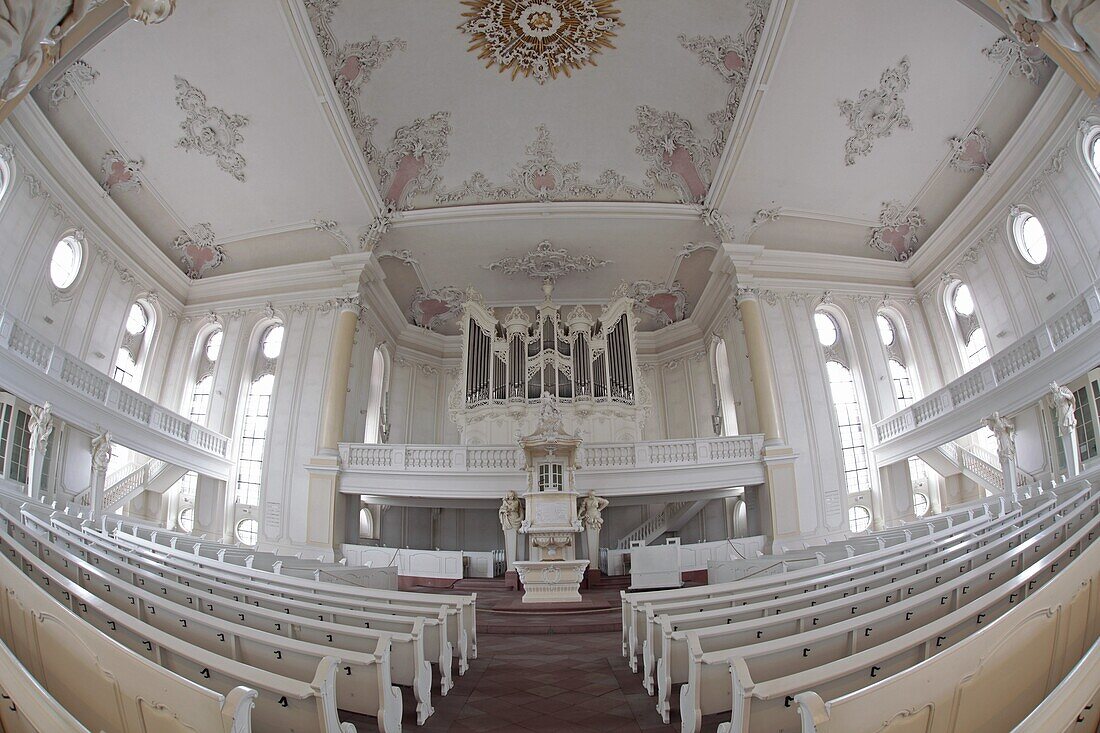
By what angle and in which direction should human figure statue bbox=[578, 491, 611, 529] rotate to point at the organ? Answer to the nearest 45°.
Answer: approximately 180°

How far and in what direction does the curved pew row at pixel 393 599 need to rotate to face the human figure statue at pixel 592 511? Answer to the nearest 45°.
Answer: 0° — it already faces it

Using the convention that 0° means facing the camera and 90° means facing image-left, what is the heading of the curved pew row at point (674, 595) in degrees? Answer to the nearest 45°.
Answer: approximately 135°

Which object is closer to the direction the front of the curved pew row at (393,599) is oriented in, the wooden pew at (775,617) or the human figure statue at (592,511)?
the human figure statue

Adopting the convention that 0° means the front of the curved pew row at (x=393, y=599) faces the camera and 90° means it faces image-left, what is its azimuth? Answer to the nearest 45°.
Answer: approximately 225°

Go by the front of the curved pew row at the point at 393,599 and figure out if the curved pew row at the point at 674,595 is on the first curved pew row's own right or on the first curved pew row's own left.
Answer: on the first curved pew row's own right

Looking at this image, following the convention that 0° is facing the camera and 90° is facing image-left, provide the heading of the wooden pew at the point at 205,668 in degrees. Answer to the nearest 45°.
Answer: approximately 225°

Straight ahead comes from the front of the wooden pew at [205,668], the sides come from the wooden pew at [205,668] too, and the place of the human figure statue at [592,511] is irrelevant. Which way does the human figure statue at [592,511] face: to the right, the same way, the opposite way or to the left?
the opposite way

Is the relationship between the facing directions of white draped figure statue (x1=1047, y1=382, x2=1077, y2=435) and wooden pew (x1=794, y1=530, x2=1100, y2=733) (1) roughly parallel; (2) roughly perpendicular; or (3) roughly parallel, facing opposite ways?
roughly perpendicular

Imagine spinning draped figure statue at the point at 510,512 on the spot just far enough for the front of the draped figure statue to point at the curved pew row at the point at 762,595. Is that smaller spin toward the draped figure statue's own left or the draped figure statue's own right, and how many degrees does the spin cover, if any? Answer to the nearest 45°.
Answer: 0° — it already faces it
